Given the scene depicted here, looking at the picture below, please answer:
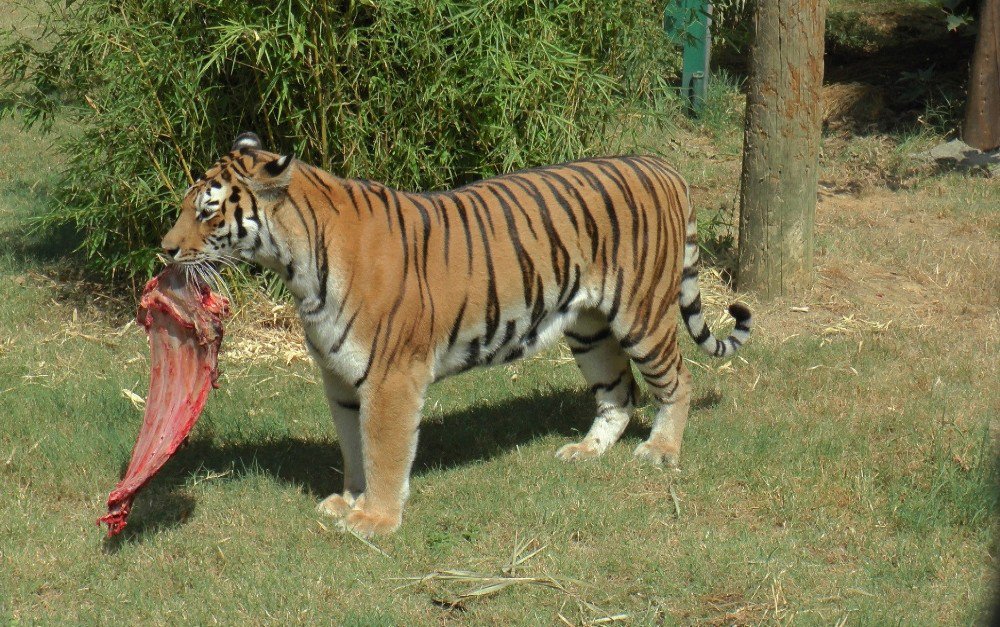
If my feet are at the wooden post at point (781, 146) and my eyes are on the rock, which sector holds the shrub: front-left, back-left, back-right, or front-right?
back-left

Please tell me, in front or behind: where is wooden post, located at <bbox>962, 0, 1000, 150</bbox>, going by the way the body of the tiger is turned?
behind

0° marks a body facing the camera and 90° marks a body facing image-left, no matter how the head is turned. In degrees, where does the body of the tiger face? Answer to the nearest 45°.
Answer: approximately 45°

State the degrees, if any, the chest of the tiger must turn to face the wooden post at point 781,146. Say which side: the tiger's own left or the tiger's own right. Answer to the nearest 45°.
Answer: approximately 180°

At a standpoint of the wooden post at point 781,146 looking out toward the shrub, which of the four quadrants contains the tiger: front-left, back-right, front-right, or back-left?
front-left

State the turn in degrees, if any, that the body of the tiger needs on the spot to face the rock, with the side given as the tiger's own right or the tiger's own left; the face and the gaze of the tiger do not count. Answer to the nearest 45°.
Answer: approximately 180°

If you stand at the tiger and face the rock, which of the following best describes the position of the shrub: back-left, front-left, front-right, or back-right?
front-left

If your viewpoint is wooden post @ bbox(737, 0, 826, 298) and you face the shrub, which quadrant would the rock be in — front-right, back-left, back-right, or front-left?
back-right

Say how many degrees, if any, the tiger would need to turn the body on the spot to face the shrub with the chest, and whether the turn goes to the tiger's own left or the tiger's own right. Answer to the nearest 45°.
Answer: approximately 135° to the tiger's own right

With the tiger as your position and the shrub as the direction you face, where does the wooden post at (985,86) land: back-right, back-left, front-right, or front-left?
front-right
